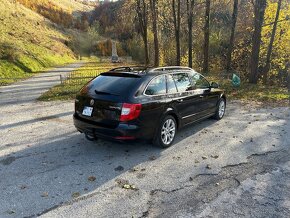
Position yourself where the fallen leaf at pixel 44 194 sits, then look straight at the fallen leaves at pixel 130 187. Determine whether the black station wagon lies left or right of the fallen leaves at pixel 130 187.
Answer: left

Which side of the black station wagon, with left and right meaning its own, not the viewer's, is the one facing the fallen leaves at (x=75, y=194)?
back

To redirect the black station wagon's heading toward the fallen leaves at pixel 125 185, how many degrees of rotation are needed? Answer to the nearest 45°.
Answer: approximately 135° to its right

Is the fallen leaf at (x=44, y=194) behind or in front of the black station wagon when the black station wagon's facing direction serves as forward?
behind

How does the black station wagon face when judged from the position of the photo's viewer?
facing away from the viewer and to the right of the viewer
